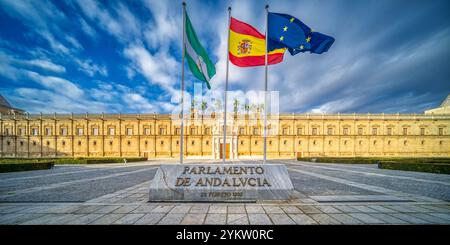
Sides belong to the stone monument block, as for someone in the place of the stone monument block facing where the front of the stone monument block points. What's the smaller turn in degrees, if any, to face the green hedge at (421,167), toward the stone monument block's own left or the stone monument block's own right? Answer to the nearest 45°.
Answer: approximately 135° to the stone monument block's own left

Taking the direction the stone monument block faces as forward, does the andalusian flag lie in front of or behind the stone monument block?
behind

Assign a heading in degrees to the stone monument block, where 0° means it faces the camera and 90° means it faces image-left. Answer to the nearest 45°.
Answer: approximately 0°

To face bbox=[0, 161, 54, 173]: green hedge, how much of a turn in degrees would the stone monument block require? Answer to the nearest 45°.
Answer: approximately 135° to its right
